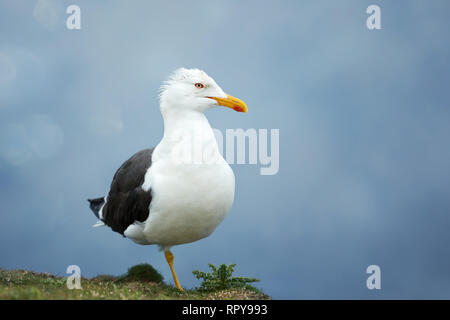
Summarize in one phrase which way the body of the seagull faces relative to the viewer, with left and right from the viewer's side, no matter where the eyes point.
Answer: facing the viewer and to the right of the viewer
